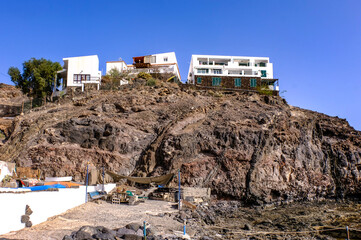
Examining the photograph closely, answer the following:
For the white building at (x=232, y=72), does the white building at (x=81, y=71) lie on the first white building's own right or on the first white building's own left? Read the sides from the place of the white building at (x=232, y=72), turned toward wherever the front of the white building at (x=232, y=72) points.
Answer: on the first white building's own right

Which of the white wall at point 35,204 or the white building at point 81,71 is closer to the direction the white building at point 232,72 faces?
the white wall

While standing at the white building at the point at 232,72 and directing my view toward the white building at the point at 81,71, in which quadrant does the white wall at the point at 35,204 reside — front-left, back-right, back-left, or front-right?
front-left

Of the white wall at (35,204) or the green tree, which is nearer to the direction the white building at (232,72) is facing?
the white wall

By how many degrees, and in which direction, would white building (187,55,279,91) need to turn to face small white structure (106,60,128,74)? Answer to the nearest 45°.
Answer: approximately 90° to its right

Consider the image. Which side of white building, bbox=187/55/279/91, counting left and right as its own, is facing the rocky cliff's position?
front

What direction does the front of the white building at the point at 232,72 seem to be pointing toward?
toward the camera

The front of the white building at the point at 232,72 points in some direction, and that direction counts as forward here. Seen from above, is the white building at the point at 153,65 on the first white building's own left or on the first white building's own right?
on the first white building's own right

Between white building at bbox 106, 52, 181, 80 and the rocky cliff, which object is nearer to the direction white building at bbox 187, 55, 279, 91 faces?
the rocky cliff

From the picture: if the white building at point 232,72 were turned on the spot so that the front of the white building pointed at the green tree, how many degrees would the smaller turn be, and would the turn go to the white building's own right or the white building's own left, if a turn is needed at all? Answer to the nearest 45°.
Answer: approximately 90° to the white building's own right
